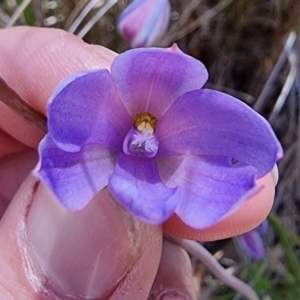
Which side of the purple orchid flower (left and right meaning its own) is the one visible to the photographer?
front
